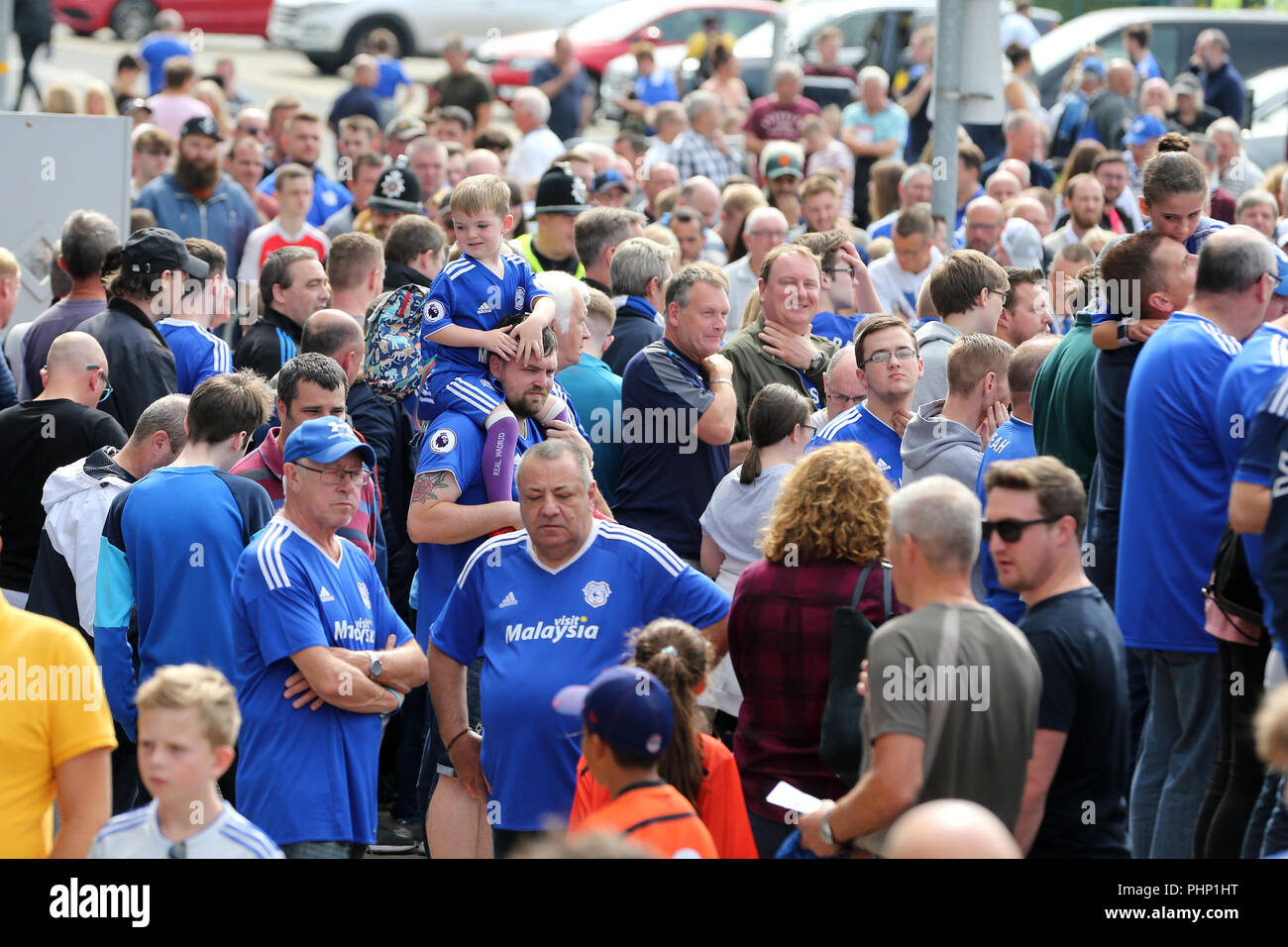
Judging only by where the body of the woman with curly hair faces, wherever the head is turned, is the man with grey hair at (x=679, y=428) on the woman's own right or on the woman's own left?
on the woman's own left

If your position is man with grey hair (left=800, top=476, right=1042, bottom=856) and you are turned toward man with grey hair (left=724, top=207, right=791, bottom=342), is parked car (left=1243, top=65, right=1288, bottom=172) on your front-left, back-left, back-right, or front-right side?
front-right

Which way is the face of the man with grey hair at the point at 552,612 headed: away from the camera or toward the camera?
toward the camera

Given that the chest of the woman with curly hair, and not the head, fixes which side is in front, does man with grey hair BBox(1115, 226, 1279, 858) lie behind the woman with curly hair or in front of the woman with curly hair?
in front

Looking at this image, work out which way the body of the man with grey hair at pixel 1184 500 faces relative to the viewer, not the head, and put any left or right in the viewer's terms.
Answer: facing away from the viewer and to the right of the viewer

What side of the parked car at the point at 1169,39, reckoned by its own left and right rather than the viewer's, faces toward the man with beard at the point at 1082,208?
left

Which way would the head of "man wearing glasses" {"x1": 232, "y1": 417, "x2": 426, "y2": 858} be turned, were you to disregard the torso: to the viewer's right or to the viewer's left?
to the viewer's right

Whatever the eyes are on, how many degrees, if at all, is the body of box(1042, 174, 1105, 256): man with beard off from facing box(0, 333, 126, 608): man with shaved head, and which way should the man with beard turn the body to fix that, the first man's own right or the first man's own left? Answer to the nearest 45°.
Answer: approximately 90° to the first man's own right

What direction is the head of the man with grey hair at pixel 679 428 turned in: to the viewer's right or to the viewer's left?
to the viewer's right

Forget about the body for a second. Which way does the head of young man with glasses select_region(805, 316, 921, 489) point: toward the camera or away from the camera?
toward the camera

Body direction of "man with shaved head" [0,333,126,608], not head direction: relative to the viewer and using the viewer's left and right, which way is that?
facing away from the viewer and to the right of the viewer

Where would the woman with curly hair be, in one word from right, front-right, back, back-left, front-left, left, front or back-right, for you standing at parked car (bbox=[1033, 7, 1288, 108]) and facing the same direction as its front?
left

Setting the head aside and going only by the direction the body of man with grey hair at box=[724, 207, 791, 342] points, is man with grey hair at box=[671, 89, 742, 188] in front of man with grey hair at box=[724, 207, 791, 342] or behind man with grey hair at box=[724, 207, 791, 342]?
behind

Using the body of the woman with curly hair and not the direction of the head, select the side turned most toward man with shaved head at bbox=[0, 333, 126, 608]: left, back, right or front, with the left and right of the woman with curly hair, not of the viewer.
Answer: left

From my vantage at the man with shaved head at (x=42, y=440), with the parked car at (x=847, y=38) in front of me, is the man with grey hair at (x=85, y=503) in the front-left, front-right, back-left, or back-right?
back-right

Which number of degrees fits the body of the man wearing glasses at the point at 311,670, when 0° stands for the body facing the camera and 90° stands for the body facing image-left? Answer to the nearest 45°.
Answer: approximately 315°

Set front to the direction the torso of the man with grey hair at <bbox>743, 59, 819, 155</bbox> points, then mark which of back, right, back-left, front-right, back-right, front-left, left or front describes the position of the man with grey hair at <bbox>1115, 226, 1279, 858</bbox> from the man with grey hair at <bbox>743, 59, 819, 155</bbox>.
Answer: front
